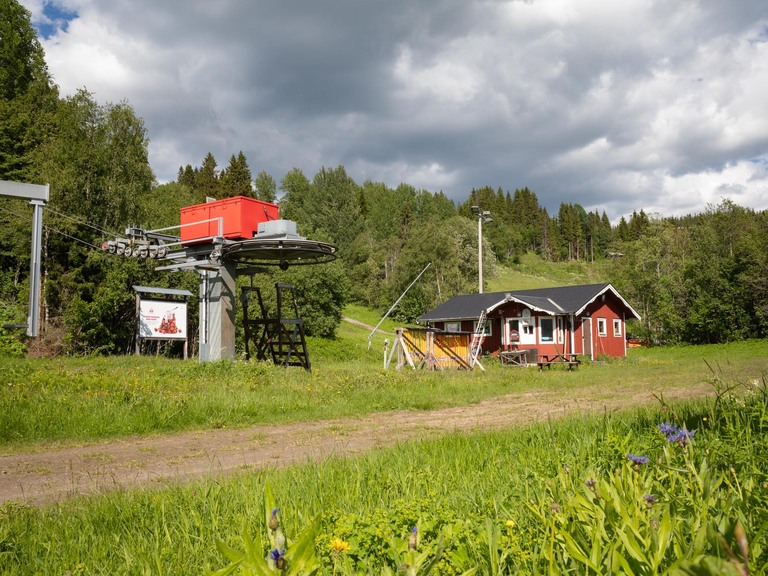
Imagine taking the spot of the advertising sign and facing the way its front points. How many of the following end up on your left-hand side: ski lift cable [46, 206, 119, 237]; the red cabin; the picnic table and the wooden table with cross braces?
3

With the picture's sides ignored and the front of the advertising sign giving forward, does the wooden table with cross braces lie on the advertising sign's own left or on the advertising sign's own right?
on the advertising sign's own left

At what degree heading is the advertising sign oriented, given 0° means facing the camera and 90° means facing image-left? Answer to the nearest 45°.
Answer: approximately 0°

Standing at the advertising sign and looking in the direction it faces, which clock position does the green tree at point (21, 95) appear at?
The green tree is roughly at 5 o'clock from the advertising sign.

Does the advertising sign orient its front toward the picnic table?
no

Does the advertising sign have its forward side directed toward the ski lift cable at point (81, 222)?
no

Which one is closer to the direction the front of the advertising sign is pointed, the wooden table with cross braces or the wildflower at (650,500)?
the wildflower

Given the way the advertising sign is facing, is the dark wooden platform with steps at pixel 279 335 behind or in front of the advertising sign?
in front

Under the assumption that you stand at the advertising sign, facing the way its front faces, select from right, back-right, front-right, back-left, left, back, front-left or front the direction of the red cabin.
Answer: left

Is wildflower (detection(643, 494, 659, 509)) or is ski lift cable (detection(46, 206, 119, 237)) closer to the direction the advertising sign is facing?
the wildflower

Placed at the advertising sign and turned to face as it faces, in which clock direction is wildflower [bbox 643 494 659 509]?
The wildflower is roughly at 12 o'clock from the advertising sign.

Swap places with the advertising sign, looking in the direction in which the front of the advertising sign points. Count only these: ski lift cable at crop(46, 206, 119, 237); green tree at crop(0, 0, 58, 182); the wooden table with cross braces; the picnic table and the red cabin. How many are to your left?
3

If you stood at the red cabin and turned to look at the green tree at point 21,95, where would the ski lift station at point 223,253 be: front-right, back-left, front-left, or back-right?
front-left

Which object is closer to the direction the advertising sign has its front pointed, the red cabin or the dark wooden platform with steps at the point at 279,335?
the dark wooden platform with steps

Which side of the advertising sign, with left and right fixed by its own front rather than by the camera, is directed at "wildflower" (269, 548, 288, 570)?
front
